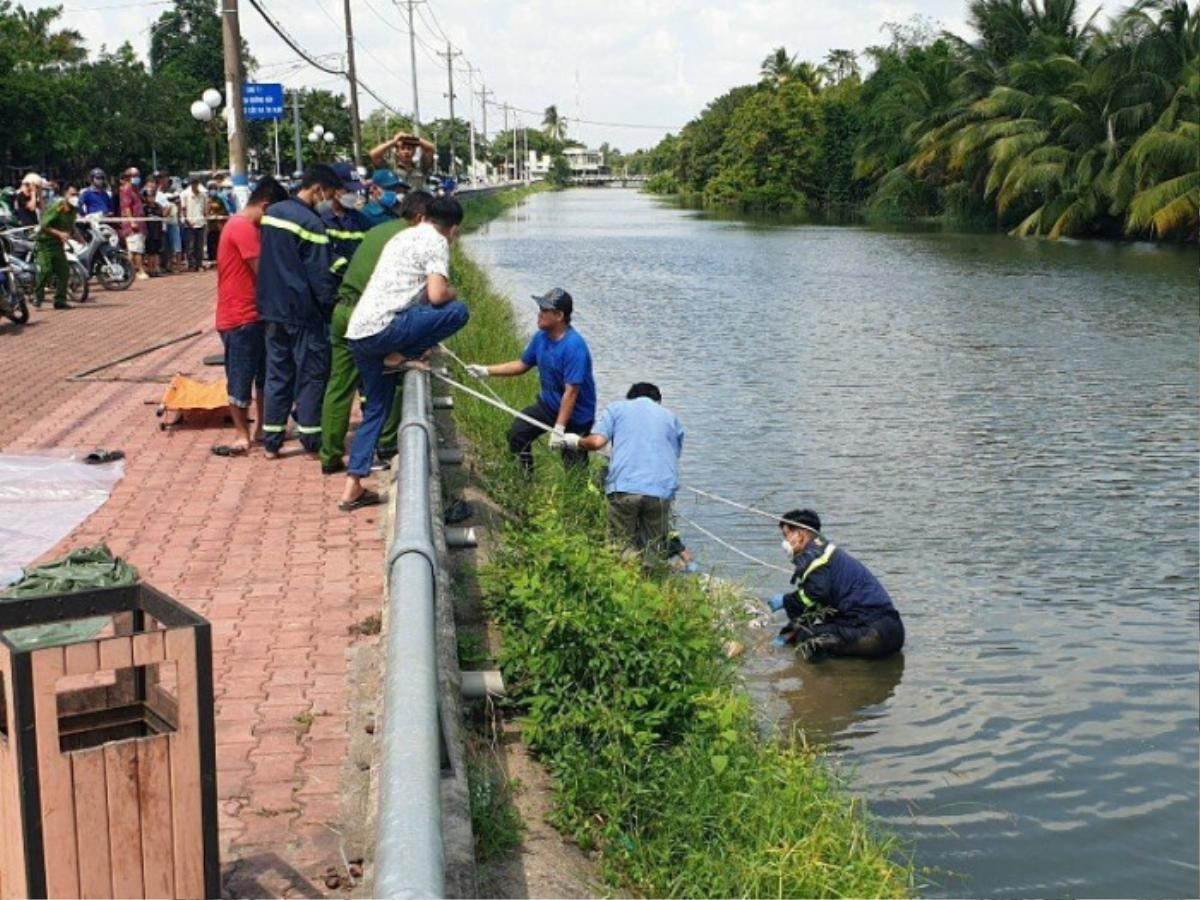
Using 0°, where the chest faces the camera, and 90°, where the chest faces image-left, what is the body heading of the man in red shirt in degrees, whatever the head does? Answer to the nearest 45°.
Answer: approximately 270°

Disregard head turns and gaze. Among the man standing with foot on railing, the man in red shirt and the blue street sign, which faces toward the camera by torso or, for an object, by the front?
the blue street sign

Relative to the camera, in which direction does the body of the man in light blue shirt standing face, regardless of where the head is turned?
away from the camera

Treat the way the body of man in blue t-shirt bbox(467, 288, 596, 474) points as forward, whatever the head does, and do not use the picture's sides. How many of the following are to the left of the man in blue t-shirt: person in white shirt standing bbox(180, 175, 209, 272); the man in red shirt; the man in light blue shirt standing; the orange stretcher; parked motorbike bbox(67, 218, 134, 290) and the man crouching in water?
2

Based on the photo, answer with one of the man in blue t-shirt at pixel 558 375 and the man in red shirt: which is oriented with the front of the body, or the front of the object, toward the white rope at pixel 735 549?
the man in red shirt

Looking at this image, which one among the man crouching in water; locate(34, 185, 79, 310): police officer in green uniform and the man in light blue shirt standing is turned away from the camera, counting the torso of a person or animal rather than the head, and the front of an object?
the man in light blue shirt standing

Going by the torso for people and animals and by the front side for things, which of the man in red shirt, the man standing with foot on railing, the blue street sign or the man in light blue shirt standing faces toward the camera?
the blue street sign

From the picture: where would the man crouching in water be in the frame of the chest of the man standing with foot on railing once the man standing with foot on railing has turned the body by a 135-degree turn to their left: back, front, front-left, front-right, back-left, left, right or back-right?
back

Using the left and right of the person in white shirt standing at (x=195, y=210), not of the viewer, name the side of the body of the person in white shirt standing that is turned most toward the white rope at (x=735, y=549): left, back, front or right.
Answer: front

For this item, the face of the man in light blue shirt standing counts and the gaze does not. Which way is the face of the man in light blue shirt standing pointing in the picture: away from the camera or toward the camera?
away from the camera

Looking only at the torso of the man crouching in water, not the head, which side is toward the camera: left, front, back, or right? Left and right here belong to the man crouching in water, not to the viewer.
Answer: left
